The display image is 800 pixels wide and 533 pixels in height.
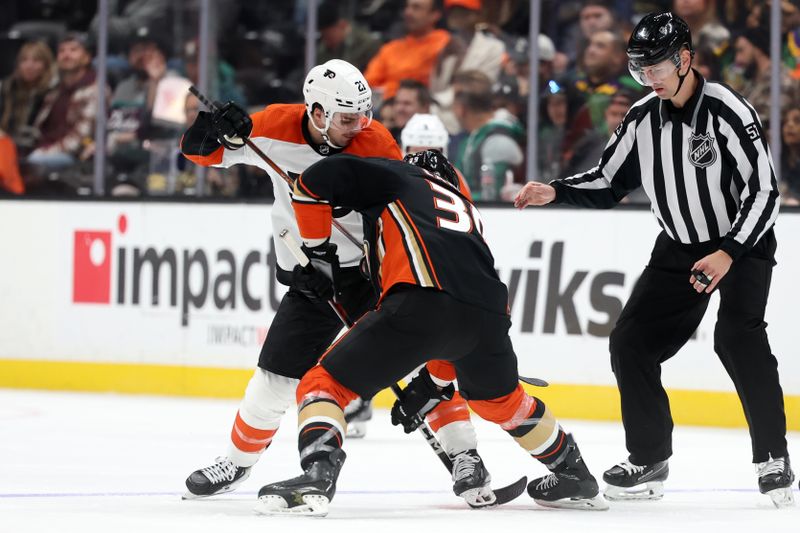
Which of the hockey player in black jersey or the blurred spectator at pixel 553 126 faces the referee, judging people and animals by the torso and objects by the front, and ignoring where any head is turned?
the blurred spectator

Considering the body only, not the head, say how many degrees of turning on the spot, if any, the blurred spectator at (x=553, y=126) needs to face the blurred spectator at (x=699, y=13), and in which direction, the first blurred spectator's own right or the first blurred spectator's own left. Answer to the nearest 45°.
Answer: approximately 90° to the first blurred spectator's own left

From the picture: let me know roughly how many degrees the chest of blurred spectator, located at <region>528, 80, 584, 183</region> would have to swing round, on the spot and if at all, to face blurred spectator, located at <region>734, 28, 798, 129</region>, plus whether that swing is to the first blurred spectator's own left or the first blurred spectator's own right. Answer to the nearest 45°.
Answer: approximately 90° to the first blurred spectator's own left

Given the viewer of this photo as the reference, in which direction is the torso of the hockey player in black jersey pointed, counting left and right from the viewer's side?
facing away from the viewer and to the left of the viewer

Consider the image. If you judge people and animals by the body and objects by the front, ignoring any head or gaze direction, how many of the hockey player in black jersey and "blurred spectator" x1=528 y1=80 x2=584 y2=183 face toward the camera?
1
